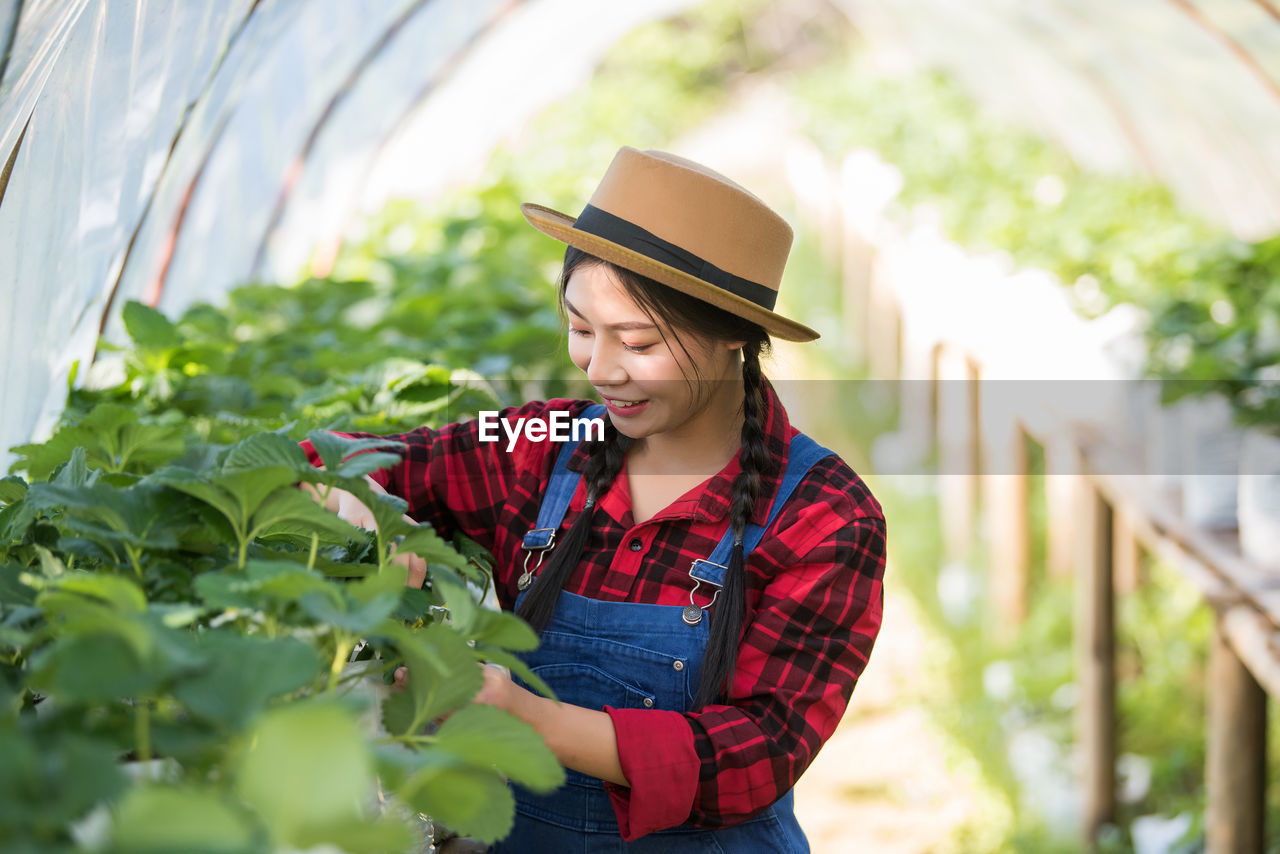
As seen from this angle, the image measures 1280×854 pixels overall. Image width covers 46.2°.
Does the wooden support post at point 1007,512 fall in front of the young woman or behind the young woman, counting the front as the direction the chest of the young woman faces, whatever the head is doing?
behind

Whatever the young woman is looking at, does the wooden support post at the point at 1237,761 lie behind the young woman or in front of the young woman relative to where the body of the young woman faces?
behind

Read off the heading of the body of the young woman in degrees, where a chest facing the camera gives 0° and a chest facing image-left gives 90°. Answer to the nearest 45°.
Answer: approximately 45°

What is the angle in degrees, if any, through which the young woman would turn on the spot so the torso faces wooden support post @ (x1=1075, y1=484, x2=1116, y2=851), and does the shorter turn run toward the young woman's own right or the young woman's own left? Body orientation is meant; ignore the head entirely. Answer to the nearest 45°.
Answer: approximately 180°

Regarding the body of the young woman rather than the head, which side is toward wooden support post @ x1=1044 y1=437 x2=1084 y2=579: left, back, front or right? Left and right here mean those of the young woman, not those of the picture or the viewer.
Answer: back
